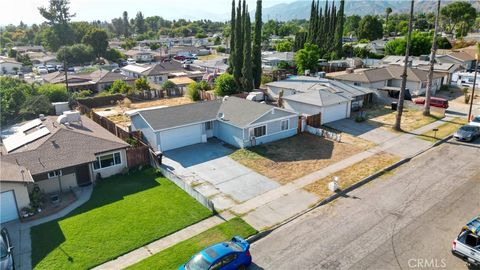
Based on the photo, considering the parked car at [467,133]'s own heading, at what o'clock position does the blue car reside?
The blue car is roughly at 11 o'clock from the parked car.

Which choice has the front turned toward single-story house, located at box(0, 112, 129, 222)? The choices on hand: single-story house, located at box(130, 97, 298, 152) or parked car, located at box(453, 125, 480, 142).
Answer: the parked car

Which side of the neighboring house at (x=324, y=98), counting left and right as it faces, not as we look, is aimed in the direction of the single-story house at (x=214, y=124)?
right

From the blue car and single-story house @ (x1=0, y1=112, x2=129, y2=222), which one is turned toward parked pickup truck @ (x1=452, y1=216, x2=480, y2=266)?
the single-story house

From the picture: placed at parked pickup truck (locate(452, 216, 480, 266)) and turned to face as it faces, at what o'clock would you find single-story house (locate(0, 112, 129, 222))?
The single-story house is roughly at 7 o'clock from the parked pickup truck.

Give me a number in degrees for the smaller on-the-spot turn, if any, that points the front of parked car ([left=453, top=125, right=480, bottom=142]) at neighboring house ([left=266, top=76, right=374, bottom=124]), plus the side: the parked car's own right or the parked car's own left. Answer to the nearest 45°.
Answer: approximately 45° to the parked car's own right

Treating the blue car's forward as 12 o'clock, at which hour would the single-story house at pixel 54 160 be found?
The single-story house is roughly at 3 o'clock from the blue car.

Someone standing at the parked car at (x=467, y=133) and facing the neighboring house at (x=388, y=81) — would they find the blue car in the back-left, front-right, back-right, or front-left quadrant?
back-left

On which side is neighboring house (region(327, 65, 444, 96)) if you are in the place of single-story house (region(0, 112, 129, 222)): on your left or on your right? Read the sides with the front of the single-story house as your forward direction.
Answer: on your left

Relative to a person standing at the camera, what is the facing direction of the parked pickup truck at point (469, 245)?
facing away from the viewer and to the right of the viewer
